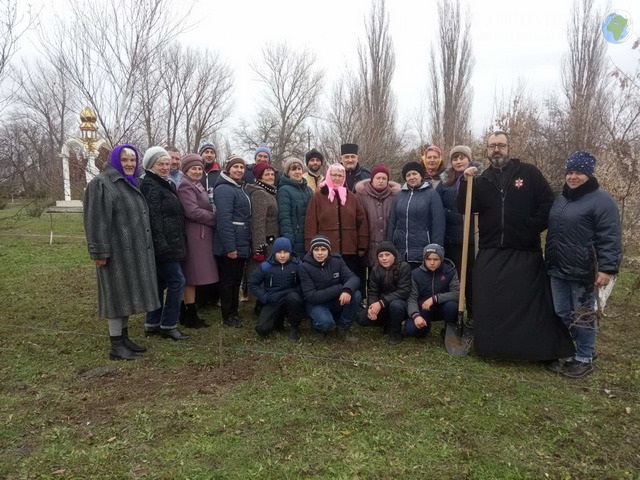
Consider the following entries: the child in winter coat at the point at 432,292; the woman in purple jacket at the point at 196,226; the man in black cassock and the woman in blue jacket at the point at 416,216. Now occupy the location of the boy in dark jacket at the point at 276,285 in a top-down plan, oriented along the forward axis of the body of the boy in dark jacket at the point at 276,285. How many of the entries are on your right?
1

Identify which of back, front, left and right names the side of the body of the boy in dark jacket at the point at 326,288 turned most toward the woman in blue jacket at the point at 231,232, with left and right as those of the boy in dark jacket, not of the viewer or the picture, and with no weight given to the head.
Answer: right

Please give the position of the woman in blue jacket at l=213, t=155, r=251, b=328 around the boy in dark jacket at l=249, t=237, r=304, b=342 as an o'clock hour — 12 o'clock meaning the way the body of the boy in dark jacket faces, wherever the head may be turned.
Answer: The woman in blue jacket is roughly at 4 o'clock from the boy in dark jacket.

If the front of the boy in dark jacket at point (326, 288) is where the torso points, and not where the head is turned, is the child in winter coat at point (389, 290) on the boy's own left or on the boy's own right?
on the boy's own left

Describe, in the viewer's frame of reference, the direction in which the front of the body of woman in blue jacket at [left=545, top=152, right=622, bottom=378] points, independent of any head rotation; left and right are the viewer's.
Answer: facing the viewer and to the left of the viewer

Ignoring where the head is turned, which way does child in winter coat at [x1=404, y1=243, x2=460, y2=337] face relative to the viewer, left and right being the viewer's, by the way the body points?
facing the viewer

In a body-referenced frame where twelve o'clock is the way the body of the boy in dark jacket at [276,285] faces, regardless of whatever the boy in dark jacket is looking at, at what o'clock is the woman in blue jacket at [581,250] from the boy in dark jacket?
The woman in blue jacket is roughly at 10 o'clock from the boy in dark jacket.

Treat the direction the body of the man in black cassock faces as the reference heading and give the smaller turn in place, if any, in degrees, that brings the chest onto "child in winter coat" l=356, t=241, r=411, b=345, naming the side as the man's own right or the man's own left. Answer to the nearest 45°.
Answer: approximately 90° to the man's own right

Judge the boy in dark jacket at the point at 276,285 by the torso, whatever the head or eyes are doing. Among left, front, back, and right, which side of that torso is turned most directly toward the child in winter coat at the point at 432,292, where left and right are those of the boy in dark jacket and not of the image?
left

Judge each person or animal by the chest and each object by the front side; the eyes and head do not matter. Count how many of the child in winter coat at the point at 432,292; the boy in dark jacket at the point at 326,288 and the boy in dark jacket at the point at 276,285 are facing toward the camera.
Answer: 3

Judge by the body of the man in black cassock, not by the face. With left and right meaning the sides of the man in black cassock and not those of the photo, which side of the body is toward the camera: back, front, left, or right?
front
